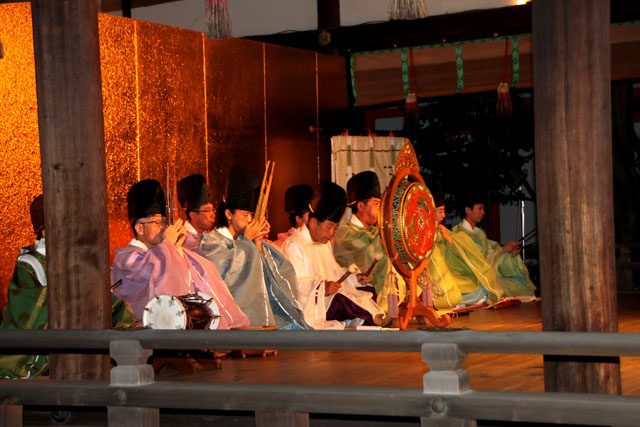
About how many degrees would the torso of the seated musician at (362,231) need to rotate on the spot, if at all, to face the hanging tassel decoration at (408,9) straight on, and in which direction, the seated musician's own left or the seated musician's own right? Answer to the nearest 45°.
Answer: approximately 90° to the seated musician's own right

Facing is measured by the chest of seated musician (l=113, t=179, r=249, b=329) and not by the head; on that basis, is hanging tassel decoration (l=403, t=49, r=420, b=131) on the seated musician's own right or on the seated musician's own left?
on the seated musician's own left
